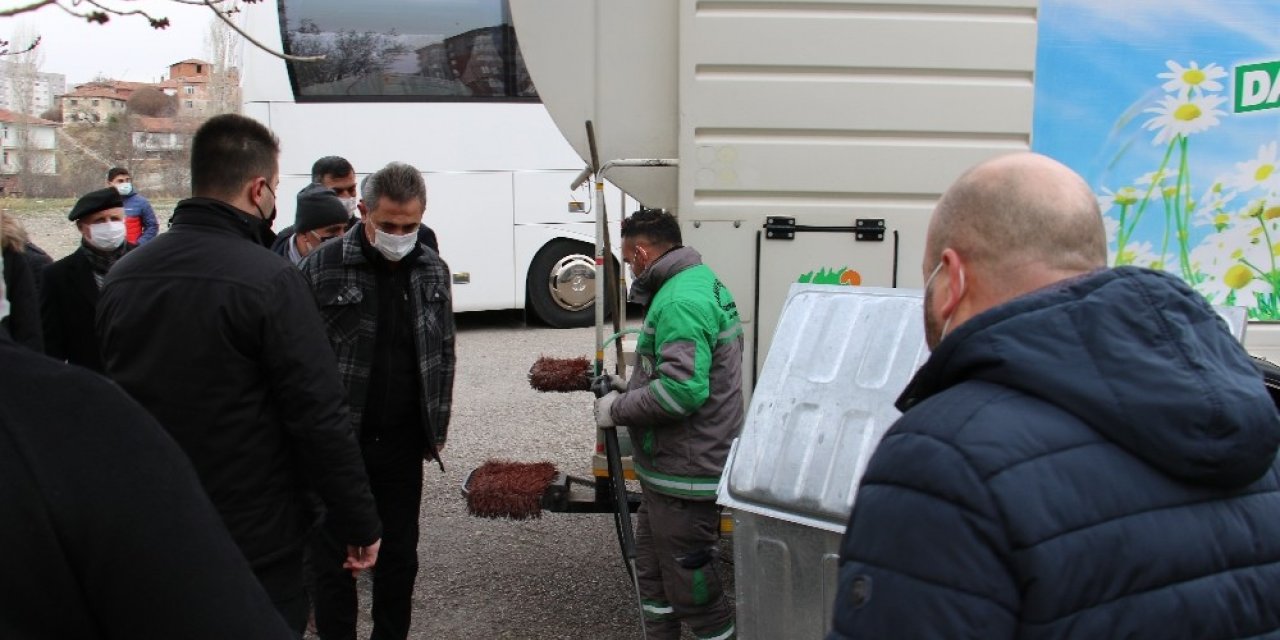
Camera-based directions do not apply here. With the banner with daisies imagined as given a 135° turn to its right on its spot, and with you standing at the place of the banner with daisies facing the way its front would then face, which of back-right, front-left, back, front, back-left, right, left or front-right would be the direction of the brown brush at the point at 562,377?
front-left

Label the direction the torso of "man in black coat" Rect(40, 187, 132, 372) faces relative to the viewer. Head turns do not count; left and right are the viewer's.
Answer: facing the viewer and to the right of the viewer

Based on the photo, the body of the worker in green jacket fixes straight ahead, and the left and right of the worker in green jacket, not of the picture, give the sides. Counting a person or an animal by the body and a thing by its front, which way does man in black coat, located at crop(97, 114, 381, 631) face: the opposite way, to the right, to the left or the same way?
to the right

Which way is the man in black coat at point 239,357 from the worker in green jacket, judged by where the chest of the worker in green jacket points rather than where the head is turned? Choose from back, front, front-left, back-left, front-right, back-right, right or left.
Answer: front-left

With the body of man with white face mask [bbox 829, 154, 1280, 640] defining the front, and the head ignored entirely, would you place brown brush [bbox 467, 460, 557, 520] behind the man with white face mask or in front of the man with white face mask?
in front

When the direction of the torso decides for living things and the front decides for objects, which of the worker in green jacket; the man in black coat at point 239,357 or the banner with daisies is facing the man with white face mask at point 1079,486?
the banner with daisies

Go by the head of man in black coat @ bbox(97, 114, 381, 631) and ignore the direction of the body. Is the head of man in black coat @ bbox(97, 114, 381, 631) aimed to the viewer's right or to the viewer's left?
to the viewer's right

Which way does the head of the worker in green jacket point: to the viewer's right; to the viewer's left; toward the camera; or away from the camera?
to the viewer's left

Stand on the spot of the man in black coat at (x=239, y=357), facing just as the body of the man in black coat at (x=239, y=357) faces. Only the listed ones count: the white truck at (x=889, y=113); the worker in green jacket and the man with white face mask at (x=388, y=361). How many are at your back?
0

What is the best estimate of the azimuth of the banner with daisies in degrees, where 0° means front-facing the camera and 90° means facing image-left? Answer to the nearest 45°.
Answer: approximately 0°

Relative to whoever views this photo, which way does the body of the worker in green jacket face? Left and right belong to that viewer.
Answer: facing to the left of the viewer

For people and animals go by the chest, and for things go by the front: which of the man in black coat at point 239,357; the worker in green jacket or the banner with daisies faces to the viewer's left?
the worker in green jacket

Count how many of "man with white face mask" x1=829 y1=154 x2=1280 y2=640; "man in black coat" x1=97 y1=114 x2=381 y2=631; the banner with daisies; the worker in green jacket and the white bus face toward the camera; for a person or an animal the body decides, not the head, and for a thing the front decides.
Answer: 1

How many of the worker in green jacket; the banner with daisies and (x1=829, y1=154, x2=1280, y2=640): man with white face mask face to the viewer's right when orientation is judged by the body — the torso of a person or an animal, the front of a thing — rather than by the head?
0
